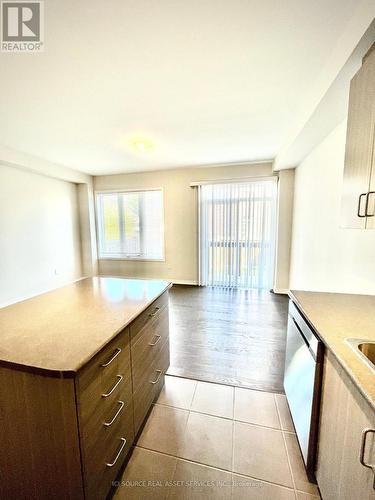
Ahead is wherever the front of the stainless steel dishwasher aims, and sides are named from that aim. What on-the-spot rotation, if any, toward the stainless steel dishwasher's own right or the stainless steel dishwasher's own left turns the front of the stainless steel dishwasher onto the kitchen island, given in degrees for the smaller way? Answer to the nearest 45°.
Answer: approximately 45° to the stainless steel dishwasher's own left

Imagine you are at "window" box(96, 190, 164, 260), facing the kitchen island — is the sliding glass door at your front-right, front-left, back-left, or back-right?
front-left

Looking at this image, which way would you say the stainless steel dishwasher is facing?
to the viewer's left

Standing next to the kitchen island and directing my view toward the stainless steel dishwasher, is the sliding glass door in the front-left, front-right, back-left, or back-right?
front-left

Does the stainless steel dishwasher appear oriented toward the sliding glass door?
no

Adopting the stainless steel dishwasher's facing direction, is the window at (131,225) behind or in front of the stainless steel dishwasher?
in front
